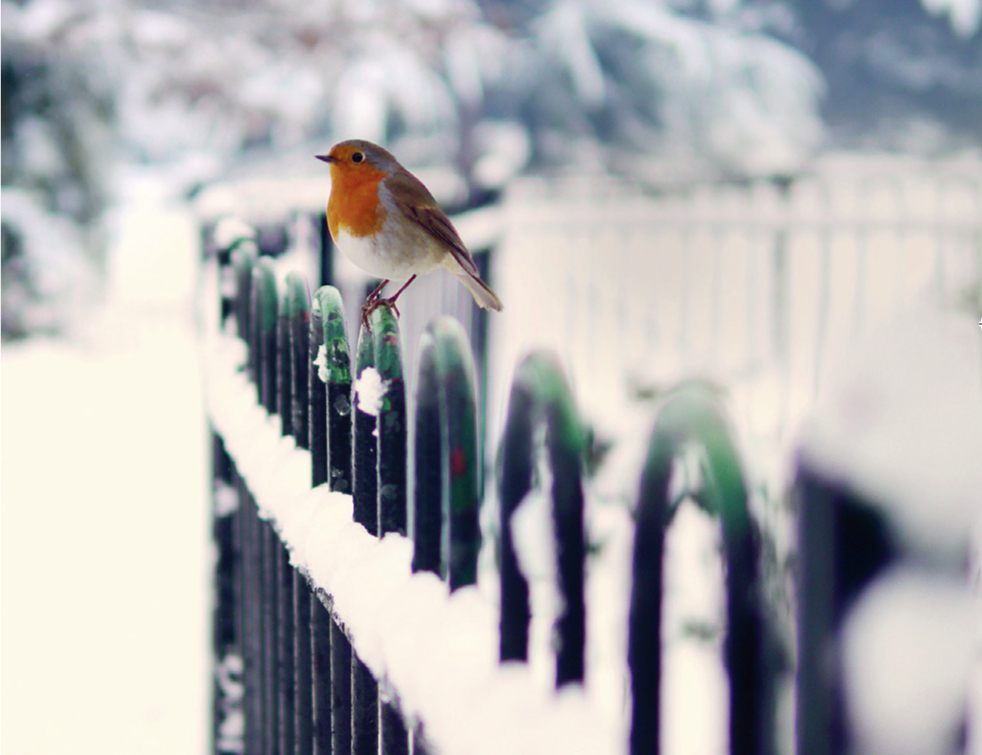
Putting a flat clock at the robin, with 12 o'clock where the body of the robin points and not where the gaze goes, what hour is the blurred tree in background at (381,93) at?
The blurred tree in background is roughly at 3 o'clock from the robin.

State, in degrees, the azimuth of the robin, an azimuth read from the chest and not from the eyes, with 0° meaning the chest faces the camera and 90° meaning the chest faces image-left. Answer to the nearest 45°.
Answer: approximately 90°

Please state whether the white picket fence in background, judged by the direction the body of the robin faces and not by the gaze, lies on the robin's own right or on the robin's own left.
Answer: on the robin's own right
